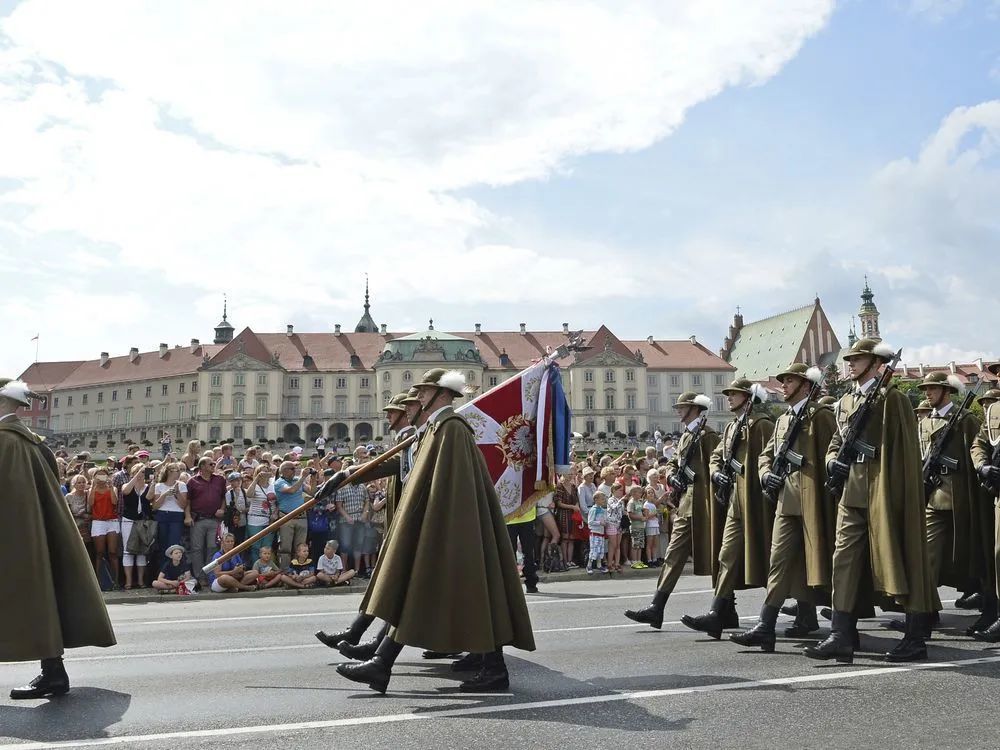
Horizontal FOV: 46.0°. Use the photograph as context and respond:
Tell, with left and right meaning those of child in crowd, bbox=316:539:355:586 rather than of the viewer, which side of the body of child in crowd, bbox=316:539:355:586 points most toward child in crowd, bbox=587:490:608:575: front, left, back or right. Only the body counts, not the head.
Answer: left

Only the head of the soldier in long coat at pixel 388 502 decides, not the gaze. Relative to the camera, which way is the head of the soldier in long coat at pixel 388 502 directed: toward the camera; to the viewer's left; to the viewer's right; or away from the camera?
to the viewer's left

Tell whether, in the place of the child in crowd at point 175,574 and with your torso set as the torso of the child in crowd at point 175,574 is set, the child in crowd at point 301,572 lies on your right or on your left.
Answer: on your left

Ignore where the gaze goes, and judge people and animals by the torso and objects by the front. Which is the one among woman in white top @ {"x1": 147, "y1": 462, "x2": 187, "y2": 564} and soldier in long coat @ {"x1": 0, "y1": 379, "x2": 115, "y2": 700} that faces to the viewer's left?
the soldier in long coat

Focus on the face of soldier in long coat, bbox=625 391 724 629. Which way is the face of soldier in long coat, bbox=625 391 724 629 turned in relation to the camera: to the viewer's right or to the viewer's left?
to the viewer's left

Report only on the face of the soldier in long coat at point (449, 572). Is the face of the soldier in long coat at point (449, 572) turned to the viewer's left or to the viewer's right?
to the viewer's left

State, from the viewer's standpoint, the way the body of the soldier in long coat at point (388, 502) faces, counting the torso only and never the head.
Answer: to the viewer's left

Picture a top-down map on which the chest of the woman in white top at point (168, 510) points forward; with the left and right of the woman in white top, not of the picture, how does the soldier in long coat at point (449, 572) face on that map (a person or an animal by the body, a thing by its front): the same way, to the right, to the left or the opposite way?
to the right

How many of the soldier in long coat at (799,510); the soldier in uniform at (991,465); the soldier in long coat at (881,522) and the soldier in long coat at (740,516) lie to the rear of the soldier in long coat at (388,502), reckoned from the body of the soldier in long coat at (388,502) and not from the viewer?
4

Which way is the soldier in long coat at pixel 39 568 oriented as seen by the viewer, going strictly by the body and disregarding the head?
to the viewer's left

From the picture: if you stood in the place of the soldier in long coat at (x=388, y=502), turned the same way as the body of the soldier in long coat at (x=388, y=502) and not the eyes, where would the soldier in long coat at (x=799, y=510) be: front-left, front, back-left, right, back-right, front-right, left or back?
back

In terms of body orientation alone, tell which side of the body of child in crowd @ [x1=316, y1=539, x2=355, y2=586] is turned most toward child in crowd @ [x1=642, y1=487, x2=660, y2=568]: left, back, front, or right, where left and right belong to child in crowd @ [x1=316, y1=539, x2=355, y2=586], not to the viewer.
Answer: left

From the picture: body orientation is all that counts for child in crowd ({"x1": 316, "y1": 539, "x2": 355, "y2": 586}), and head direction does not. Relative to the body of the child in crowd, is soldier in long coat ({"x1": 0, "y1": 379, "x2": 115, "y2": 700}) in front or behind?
in front

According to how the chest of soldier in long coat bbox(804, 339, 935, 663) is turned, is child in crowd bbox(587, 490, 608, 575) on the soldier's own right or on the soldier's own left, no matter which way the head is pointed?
on the soldier's own right

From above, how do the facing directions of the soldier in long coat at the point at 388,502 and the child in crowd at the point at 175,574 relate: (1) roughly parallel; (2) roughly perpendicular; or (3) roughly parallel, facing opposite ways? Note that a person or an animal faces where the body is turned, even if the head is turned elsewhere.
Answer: roughly perpendicular
